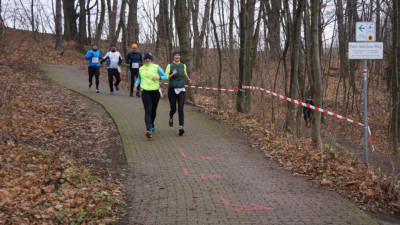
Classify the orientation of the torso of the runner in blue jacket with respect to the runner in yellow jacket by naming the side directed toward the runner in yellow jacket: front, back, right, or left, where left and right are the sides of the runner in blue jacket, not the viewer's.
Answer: front

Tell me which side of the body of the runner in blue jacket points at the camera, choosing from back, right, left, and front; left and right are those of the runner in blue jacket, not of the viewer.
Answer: front

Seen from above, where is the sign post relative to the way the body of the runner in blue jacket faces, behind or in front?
in front

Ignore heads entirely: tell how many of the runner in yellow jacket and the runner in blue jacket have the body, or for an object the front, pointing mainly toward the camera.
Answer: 2

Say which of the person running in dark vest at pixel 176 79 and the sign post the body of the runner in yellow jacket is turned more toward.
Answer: the sign post

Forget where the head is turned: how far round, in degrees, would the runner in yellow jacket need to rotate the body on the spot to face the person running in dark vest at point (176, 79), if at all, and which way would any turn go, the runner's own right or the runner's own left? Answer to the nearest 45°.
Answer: approximately 90° to the runner's own left

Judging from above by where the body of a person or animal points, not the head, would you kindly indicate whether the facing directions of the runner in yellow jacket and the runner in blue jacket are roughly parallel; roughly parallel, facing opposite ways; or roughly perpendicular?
roughly parallel

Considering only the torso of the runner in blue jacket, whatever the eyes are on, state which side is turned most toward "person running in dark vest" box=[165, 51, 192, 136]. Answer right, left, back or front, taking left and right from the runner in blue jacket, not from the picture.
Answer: front

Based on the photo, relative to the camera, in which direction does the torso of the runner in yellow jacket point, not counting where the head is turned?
toward the camera

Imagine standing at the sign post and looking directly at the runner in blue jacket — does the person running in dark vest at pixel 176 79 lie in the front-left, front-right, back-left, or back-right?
front-left
